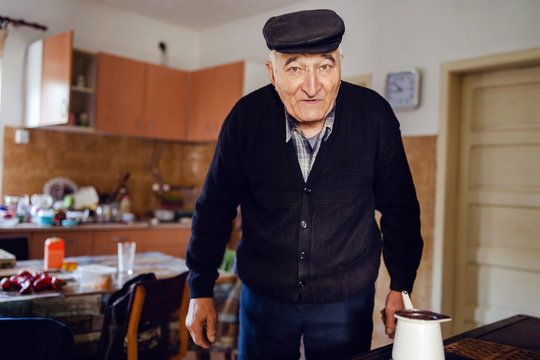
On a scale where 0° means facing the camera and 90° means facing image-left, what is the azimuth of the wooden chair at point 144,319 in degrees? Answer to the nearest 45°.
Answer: approximately 135°

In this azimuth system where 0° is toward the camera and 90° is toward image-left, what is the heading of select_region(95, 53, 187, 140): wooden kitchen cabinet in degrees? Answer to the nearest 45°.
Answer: approximately 315°

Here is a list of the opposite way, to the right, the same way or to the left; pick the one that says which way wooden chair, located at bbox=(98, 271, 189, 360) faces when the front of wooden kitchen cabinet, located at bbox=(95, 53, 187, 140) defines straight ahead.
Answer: the opposite way
